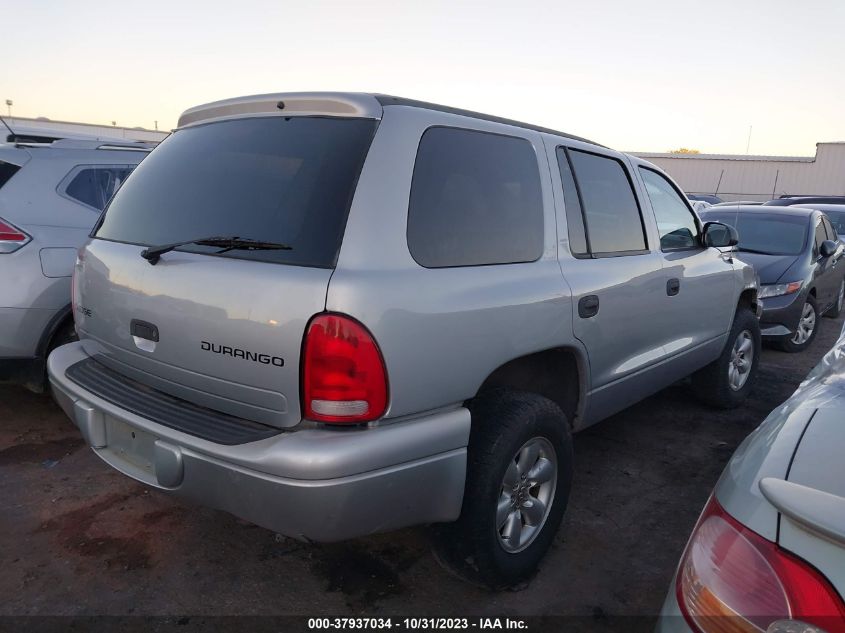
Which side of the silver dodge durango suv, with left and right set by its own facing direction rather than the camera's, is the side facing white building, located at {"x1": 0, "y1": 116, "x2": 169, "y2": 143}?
left

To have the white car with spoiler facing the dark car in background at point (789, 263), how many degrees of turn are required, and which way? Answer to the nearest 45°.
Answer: approximately 45° to its left

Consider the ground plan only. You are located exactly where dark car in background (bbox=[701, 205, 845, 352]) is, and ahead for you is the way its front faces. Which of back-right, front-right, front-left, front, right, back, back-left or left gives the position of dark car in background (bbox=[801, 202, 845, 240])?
back-right

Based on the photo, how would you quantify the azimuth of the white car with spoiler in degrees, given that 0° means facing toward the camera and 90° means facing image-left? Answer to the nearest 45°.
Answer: approximately 225°

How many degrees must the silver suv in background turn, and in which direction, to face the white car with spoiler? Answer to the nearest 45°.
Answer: approximately 135° to its right

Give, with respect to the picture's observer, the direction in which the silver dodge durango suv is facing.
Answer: facing away from the viewer and to the right of the viewer

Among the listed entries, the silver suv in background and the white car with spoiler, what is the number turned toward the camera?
0

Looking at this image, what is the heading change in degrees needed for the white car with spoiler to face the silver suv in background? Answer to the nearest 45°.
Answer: approximately 135° to its left

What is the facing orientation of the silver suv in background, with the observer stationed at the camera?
facing away from the viewer and to the right of the viewer

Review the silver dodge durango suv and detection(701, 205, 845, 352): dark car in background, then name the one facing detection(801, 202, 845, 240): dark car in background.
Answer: the silver dodge durango suv

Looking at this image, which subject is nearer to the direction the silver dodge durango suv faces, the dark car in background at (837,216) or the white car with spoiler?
the dark car in background

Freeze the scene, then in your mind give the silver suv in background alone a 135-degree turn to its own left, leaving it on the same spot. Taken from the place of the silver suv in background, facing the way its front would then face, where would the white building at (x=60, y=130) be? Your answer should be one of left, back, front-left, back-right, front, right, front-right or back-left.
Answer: right

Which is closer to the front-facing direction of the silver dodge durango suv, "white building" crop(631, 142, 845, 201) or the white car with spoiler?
the white building

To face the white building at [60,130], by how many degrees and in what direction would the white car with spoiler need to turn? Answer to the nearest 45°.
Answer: approximately 90° to its left

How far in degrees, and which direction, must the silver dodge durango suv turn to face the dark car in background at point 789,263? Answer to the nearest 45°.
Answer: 0° — it already faces it
